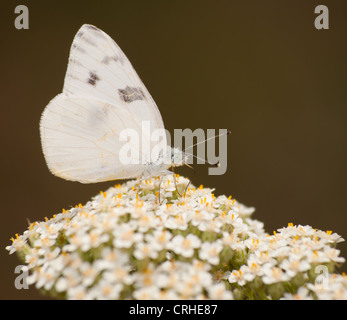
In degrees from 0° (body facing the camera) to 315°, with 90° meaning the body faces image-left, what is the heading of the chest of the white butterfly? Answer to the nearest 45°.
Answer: approximately 270°
